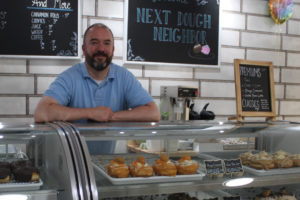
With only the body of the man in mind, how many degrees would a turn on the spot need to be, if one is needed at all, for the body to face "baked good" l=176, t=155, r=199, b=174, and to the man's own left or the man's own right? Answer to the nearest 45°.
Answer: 0° — they already face it

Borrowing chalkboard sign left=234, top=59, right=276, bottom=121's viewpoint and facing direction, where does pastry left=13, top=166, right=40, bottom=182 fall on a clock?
The pastry is roughly at 1 o'clock from the chalkboard sign.

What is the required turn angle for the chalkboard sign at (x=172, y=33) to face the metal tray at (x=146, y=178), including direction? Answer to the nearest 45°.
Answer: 0° — it already faces it

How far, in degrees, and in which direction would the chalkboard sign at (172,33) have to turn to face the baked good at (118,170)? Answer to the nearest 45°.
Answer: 0° — it already faces it

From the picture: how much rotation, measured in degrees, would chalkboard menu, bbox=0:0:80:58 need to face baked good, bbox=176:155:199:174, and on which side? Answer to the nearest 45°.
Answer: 0° — it already faces it

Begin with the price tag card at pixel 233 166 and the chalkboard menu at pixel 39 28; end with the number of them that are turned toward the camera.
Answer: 2

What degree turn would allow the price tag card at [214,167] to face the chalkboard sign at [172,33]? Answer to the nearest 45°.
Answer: approximately 180°

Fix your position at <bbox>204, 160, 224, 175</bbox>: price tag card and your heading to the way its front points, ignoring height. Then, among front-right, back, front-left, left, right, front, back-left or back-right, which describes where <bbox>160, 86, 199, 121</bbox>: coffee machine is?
back

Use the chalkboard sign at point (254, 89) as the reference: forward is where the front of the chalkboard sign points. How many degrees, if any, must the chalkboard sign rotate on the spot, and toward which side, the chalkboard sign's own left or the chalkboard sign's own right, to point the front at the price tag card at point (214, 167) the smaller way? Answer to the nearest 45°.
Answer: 0° — it already faces it
